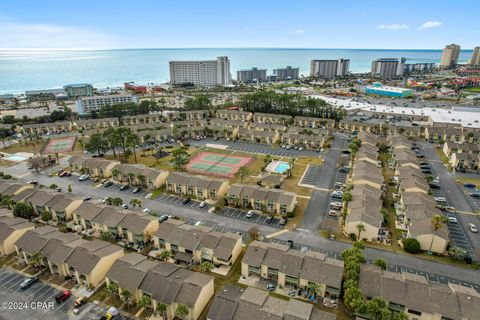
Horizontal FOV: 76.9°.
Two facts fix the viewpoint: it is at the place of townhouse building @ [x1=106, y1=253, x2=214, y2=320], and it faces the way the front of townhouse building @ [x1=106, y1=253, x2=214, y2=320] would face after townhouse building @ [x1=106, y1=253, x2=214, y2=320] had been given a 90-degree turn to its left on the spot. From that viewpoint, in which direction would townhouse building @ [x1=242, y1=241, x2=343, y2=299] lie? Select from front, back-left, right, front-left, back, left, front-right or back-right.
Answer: front-left

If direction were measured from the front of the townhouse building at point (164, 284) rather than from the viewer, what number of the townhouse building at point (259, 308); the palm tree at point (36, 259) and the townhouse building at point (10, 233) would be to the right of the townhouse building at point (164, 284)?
2

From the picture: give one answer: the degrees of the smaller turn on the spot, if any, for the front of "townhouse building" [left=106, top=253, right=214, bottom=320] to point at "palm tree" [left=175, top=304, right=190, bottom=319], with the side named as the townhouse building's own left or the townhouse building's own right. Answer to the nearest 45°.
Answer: approximately 45° to the townhouse building's own left

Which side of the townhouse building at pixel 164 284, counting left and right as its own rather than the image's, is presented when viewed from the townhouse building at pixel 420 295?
left

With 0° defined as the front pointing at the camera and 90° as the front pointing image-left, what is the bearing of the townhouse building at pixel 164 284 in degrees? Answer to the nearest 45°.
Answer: approximately 45°

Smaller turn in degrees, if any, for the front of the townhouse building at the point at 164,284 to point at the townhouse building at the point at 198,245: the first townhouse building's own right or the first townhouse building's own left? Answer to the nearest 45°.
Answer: approximately 180°

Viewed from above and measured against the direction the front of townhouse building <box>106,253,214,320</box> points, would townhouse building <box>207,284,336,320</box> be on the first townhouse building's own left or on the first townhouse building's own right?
on the first townhouse building's own left

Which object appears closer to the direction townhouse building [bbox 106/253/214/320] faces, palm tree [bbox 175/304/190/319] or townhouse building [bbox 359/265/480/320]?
the palm tree

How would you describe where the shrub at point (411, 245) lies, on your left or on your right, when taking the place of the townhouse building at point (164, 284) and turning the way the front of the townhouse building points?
on your left

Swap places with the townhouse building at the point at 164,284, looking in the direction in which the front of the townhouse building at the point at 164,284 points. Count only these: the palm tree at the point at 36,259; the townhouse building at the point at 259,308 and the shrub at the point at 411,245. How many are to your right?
1

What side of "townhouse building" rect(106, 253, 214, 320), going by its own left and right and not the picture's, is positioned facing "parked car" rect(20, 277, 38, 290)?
right

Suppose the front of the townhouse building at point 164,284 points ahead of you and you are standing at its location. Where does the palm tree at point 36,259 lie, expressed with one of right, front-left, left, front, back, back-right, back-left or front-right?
right

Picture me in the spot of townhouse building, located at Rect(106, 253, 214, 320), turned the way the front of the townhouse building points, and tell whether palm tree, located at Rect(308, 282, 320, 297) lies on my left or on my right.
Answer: on my left
